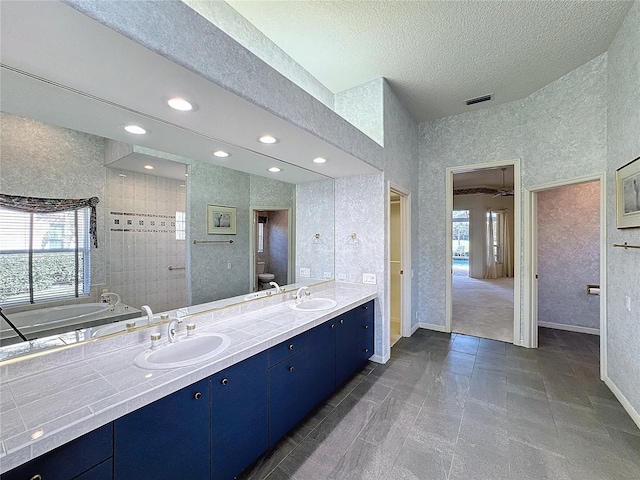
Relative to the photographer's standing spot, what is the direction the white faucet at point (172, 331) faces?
facing the viewer and to the right of the viewer

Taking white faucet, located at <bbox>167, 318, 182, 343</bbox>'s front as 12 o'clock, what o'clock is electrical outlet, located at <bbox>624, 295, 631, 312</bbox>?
The electrical outlet is roughly at 11 o'clock from the white faucet.
